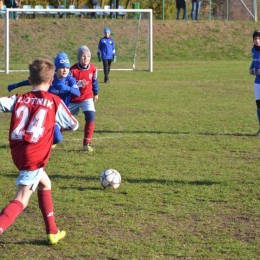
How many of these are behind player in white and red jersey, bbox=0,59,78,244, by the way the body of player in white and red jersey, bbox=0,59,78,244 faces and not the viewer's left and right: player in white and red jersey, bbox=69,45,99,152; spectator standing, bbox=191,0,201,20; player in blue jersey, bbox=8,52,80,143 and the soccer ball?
0

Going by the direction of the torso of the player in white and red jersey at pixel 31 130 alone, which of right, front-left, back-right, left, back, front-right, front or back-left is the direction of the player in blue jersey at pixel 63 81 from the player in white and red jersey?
front-left

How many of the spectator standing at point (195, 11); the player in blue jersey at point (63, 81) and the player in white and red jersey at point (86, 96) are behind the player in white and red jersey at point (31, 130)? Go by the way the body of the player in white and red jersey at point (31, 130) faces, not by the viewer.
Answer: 0

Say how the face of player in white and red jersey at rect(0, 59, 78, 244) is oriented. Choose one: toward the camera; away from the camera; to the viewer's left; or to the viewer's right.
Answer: away from the camera

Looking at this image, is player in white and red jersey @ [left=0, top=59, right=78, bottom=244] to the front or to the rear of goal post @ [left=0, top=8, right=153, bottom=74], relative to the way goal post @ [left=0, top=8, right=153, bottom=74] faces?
to the front

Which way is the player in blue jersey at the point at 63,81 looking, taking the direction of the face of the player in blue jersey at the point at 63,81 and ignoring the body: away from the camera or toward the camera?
toward the camera

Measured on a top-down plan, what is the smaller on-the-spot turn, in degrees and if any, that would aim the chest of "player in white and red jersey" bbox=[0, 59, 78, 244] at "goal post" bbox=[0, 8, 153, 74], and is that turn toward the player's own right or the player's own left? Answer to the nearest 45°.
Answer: approximately 45° to the player's own left

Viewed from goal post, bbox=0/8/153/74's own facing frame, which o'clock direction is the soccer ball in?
The soccer ball is roughly at 12 o'clock from the goal post.

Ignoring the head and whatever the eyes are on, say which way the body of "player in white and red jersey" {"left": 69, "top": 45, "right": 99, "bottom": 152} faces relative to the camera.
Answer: toward the camera

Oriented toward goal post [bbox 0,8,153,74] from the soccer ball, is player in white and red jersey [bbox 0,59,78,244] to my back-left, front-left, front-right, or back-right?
back-left

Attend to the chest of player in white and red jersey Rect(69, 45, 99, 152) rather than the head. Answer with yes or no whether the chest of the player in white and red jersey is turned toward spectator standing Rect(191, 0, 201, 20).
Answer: no

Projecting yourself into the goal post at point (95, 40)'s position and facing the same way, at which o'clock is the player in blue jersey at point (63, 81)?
The player in blue jersey is roughly at 12 o'clock from the goal post.

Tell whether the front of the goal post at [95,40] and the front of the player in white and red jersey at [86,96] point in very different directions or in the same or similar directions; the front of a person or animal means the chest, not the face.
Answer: same or similar directions

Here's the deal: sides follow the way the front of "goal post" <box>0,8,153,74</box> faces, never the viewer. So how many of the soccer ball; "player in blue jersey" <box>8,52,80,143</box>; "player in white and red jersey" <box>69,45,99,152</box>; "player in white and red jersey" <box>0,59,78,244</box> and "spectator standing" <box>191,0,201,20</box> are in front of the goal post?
4

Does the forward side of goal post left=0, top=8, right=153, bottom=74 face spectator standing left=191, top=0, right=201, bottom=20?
no

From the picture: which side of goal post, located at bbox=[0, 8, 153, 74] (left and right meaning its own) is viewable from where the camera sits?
front

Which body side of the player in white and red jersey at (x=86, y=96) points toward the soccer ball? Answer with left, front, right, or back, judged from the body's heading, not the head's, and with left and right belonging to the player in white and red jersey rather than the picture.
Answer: front

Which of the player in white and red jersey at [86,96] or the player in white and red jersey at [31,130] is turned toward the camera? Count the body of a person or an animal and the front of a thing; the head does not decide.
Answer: the player in white and red jersey at [86,96]

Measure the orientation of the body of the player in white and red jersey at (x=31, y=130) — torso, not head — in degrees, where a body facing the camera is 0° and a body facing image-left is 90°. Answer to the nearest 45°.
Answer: approximately 225°

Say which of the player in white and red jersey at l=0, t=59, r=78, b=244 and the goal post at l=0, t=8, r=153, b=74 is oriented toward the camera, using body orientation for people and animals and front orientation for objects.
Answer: the goal post

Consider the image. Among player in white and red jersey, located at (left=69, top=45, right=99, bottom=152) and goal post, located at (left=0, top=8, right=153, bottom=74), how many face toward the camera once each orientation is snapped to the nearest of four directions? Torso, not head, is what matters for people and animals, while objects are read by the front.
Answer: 2
